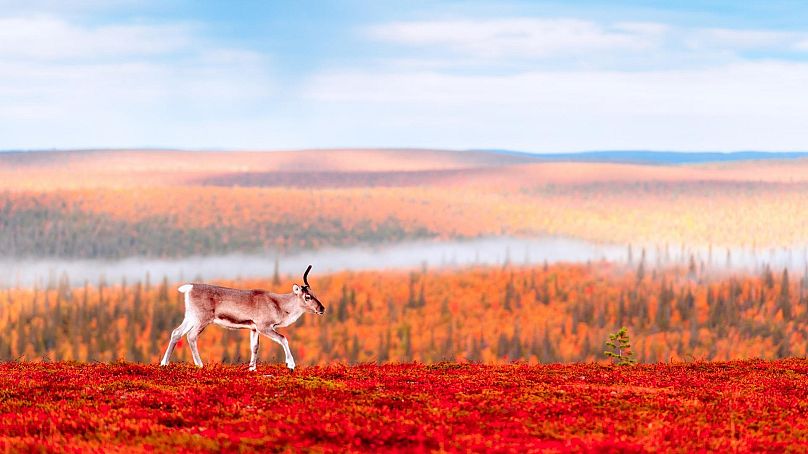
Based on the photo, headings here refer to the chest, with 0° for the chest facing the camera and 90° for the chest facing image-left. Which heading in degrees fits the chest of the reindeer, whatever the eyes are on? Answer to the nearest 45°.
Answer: approximately 270°
